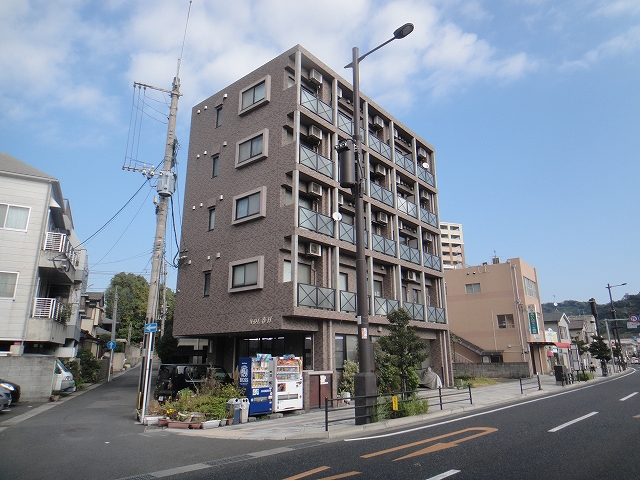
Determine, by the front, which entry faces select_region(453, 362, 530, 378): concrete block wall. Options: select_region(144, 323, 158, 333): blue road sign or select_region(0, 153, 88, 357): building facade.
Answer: the building facade

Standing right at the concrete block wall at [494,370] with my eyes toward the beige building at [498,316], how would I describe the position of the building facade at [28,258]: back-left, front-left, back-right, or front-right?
back-left

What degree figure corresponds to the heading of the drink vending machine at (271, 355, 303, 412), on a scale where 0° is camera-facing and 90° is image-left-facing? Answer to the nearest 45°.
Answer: approximately 0°

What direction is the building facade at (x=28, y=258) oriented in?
to the viewer's right

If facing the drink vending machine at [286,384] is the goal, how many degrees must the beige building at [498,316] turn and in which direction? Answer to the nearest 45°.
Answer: approximately 90° to its right

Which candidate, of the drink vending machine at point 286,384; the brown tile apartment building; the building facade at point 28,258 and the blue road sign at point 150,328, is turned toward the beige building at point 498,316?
the building facade

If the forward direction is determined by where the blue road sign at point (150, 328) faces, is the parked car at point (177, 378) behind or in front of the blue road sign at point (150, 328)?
behind

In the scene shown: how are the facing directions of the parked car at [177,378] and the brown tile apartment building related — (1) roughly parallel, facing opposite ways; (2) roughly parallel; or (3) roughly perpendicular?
roughly perpendicular

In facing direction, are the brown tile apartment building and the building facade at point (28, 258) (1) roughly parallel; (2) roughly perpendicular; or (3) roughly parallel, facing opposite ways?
roughly perpendicular

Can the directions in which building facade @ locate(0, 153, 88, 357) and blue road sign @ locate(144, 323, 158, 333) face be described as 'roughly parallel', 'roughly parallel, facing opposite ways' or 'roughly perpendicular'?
roughly perpendicular
